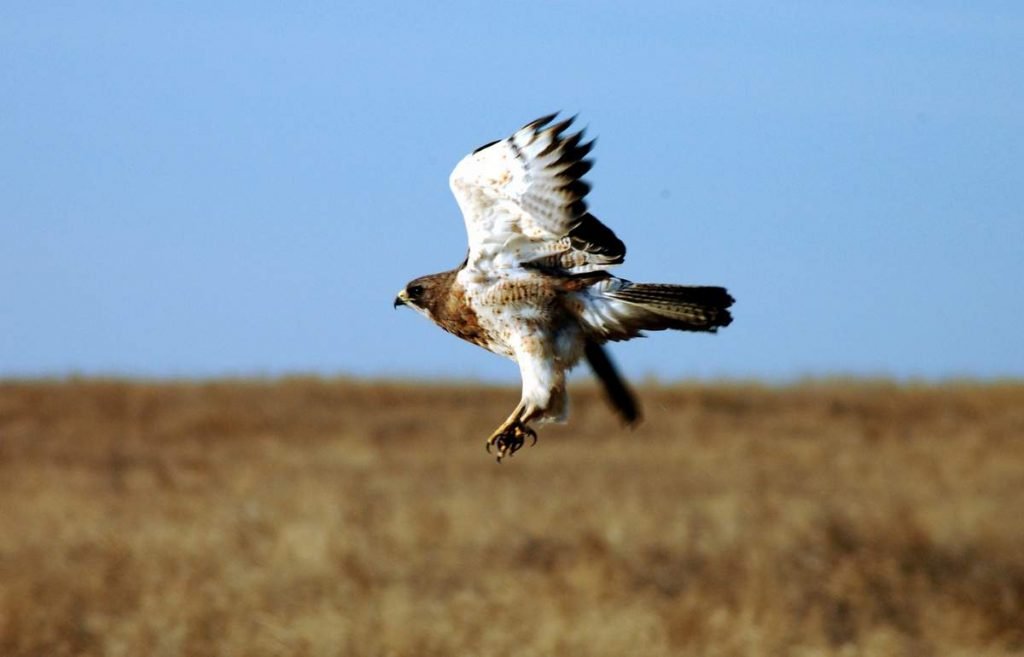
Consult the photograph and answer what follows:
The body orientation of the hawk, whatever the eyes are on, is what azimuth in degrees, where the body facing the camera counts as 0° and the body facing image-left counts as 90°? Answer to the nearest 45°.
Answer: approximately 90°
